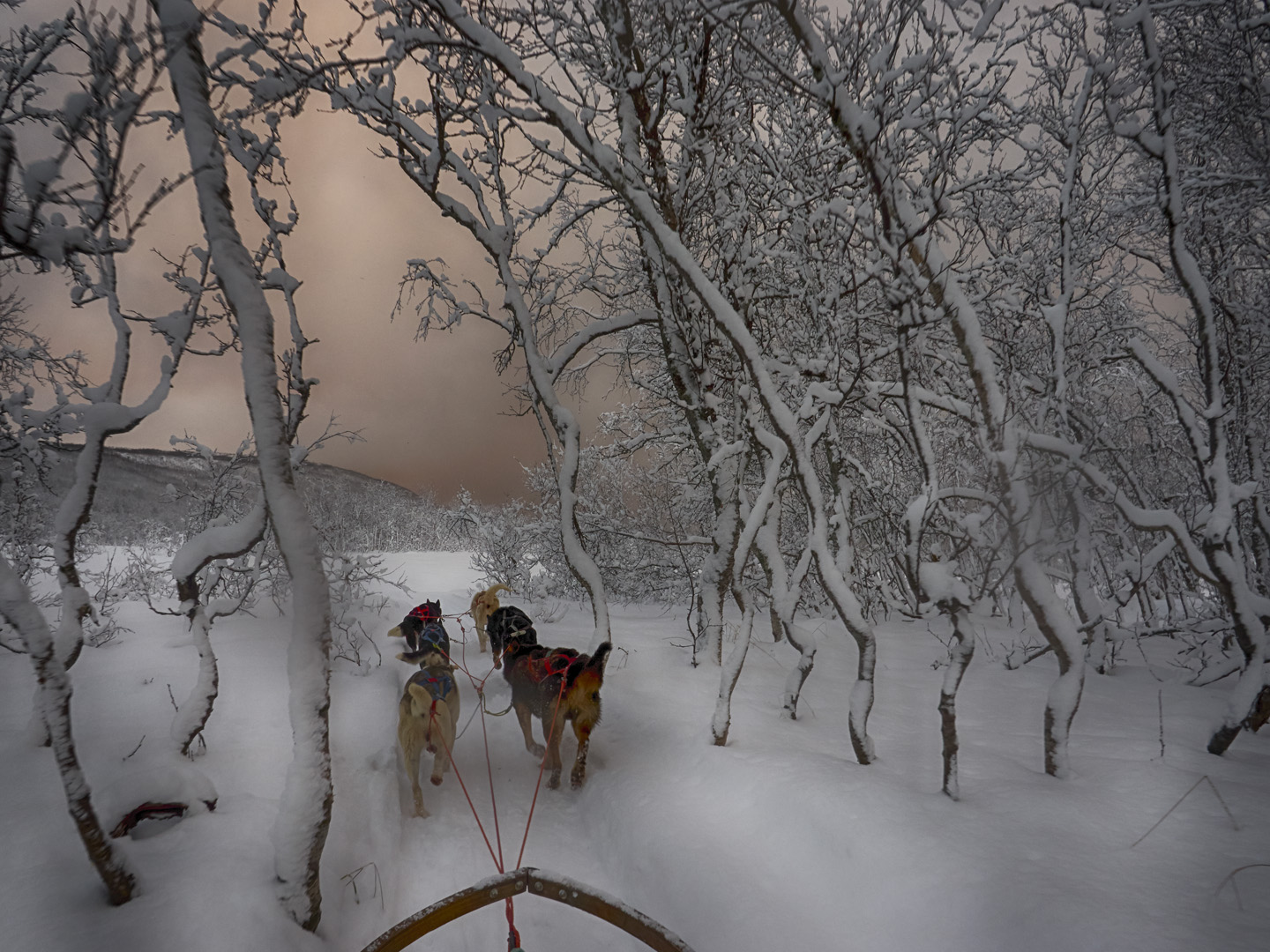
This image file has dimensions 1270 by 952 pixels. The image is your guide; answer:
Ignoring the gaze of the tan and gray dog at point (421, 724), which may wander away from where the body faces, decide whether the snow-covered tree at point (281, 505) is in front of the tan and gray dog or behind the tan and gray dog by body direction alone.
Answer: behind

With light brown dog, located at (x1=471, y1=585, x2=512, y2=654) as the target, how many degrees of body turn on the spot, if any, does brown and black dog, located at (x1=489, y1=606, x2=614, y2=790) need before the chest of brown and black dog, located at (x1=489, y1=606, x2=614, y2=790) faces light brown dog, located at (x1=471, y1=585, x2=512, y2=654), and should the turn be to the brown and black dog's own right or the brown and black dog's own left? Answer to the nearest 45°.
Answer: approximately 45° to the brown and black dog's own right

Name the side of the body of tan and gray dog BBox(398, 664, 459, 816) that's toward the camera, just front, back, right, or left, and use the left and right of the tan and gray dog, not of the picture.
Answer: back

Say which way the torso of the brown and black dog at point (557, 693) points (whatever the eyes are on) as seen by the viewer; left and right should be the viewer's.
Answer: facing away from the viewer and to the left of the viewer

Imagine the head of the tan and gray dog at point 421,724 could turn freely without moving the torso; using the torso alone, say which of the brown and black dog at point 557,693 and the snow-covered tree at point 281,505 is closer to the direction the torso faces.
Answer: the brown and black dog

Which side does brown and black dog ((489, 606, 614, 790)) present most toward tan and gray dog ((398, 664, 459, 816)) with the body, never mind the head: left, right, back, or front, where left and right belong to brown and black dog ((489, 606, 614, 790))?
left
